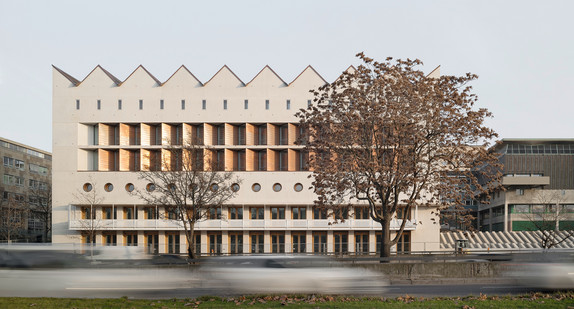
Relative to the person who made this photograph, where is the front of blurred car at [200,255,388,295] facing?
facing to the right of the viewer

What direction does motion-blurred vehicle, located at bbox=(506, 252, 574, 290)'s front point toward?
to the viewer's right

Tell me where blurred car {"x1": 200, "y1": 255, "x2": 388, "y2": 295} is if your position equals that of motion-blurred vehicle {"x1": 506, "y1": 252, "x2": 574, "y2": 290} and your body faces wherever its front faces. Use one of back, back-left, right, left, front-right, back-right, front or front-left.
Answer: back-right

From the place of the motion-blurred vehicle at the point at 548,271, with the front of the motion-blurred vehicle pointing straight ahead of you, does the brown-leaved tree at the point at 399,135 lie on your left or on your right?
on your left

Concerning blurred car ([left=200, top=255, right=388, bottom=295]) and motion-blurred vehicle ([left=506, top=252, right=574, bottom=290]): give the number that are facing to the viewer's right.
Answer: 2

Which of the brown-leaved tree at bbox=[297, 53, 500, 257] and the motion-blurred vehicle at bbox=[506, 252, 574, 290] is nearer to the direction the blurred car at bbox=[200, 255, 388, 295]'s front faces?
the motion-blurred vehicle
